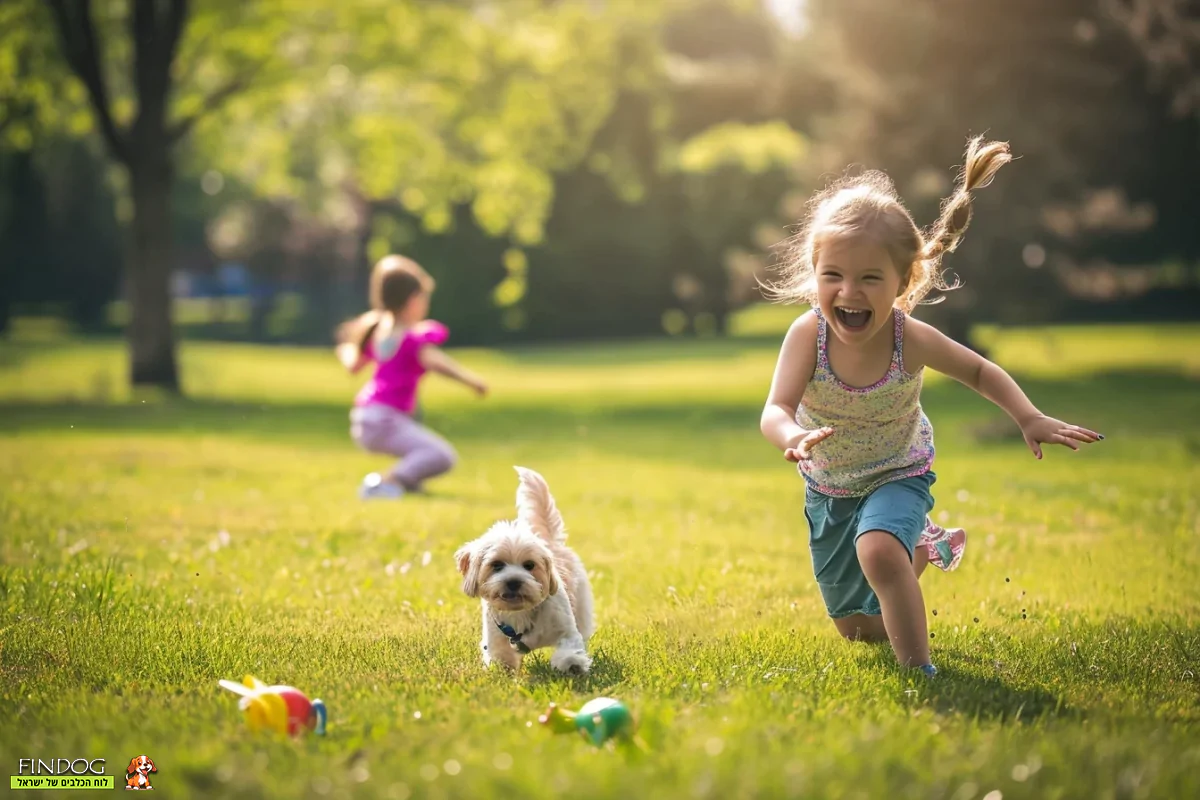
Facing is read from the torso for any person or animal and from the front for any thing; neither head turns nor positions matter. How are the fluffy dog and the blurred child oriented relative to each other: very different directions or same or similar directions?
very different directions

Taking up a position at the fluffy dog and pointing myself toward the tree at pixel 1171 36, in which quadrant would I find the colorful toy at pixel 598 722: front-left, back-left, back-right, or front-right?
back-right

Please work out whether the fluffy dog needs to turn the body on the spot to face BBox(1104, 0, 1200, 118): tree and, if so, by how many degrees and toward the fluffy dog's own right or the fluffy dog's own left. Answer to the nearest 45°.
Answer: approximately 180°

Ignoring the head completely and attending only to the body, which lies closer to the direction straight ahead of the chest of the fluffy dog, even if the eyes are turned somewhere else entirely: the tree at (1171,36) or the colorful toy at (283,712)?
the colorful toy

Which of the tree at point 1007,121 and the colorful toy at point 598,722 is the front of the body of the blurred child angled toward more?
the tree

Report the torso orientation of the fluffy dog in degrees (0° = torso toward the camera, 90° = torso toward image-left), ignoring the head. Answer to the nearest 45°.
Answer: approximately 45°

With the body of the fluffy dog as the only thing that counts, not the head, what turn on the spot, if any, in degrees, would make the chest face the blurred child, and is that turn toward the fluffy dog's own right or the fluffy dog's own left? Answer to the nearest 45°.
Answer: approximately 135° to the fluffy dog's own right

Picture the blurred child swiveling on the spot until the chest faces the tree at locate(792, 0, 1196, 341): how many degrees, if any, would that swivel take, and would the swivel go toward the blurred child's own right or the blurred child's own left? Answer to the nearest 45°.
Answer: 0° — they already face it

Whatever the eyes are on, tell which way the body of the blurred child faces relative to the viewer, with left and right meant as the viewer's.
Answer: facing away from the viewer and to the right of the viewer

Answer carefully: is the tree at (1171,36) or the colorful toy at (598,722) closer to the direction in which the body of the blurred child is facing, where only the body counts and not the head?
the tree

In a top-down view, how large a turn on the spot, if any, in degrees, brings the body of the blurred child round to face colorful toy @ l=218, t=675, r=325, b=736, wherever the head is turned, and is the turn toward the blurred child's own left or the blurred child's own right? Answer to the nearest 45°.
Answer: approximately 135° to the blurred child's own right
